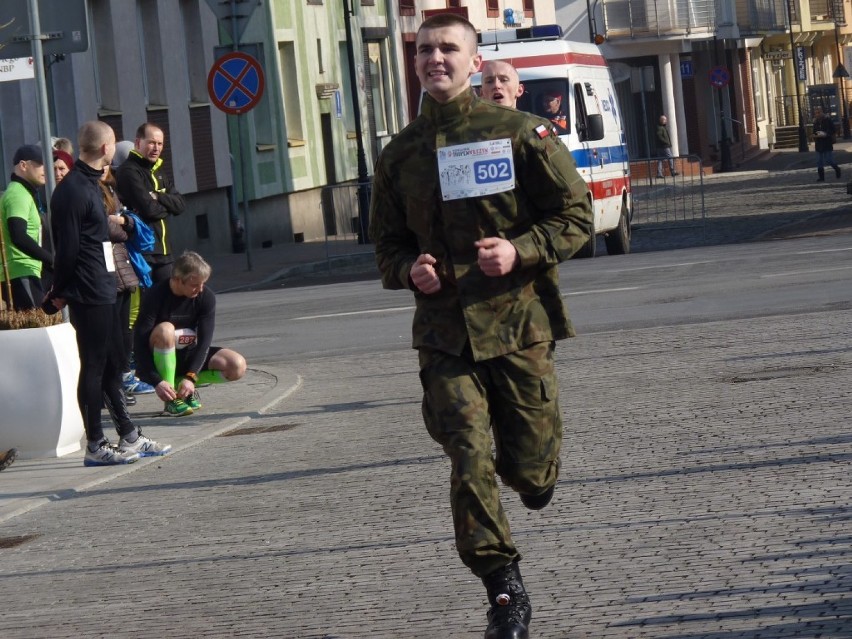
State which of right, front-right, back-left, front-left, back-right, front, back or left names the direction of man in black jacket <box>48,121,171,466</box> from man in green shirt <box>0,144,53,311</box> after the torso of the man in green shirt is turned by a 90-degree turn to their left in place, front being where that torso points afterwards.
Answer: back

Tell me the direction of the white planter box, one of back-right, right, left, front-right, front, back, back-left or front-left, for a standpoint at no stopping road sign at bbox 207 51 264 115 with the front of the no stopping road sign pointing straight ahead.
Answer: front

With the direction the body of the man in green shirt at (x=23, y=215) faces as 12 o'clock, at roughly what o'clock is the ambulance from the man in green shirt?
The ambulance is roughly at 10 o'clock from the man in green shirt.

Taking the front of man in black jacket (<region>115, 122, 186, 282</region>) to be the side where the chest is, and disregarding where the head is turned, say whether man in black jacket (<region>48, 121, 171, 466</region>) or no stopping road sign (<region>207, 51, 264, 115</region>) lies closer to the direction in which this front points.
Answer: the man in black jacket

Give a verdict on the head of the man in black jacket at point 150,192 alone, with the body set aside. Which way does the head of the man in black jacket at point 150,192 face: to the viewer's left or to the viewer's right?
to the viewer's right

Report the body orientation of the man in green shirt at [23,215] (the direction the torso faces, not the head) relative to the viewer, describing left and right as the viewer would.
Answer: facing to the right of the viewer

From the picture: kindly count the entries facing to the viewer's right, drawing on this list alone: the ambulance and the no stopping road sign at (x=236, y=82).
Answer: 0

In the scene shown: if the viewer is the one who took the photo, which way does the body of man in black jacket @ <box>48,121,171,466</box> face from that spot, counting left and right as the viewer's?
facing to the right of the viewer

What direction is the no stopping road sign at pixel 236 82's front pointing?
toward the camera

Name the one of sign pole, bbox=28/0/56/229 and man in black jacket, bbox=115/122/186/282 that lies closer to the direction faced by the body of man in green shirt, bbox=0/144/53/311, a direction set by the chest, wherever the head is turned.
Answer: the man in black jacket

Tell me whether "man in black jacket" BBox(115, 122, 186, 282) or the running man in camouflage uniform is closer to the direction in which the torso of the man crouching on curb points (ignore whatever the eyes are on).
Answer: the running man in camouflage uniform

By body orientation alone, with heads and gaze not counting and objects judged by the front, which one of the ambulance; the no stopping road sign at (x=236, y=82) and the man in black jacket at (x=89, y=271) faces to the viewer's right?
the man in black jacket

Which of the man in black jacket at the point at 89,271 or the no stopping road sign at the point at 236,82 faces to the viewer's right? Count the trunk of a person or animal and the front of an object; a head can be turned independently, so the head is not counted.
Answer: the man in black jacket
